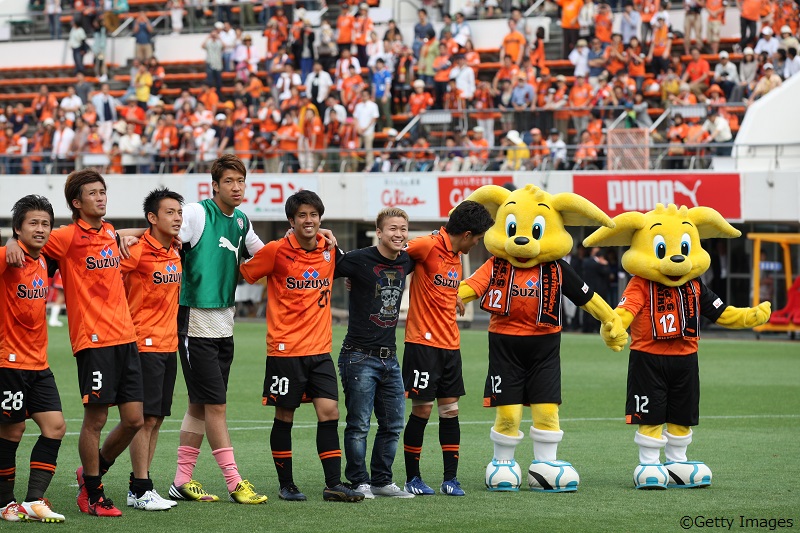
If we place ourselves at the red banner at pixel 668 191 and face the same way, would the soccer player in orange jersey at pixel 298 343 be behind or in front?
in front

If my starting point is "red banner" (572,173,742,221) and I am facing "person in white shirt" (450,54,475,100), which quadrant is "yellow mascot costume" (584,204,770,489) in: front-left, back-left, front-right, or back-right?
back-left

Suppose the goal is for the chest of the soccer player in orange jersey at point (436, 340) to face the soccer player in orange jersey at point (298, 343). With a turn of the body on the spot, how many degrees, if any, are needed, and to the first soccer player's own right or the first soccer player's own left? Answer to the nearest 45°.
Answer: approximately 90° to the first soccer player's own right

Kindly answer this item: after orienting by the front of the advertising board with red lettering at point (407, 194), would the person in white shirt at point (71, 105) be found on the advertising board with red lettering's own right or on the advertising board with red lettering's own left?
on the advertising board with red lettering's own right

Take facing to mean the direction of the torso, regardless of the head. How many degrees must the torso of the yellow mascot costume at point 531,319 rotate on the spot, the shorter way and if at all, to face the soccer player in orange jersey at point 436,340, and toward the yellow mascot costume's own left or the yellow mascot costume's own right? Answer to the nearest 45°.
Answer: approximately 45° to the yellow mascot costume's own right

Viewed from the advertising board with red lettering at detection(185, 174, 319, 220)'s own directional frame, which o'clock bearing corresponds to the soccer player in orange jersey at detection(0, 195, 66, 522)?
The soccer player in orange jersey is roughly at 12 o'clock from the advertising board with red lettering.

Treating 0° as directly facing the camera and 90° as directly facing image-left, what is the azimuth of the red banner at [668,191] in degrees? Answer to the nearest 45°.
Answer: approximately 0°

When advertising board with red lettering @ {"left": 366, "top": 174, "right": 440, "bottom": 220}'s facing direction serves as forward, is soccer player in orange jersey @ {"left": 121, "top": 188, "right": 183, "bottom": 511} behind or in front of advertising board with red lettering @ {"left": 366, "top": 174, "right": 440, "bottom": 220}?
in front

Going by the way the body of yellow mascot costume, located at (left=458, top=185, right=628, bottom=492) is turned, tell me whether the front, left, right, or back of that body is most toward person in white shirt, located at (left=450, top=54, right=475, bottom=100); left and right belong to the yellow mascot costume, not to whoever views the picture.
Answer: back

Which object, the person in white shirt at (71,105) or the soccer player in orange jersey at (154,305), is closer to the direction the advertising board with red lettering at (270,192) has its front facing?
the soccer player in orange jersey

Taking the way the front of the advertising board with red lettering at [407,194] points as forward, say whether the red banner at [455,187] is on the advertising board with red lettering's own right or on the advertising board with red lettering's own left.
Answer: on the advertising board with red lettering's own left

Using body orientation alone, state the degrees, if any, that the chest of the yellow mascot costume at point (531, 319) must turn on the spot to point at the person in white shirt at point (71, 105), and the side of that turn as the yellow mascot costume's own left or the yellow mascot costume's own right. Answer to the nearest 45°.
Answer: approximately 135° to the yellow mascot costume's own right
